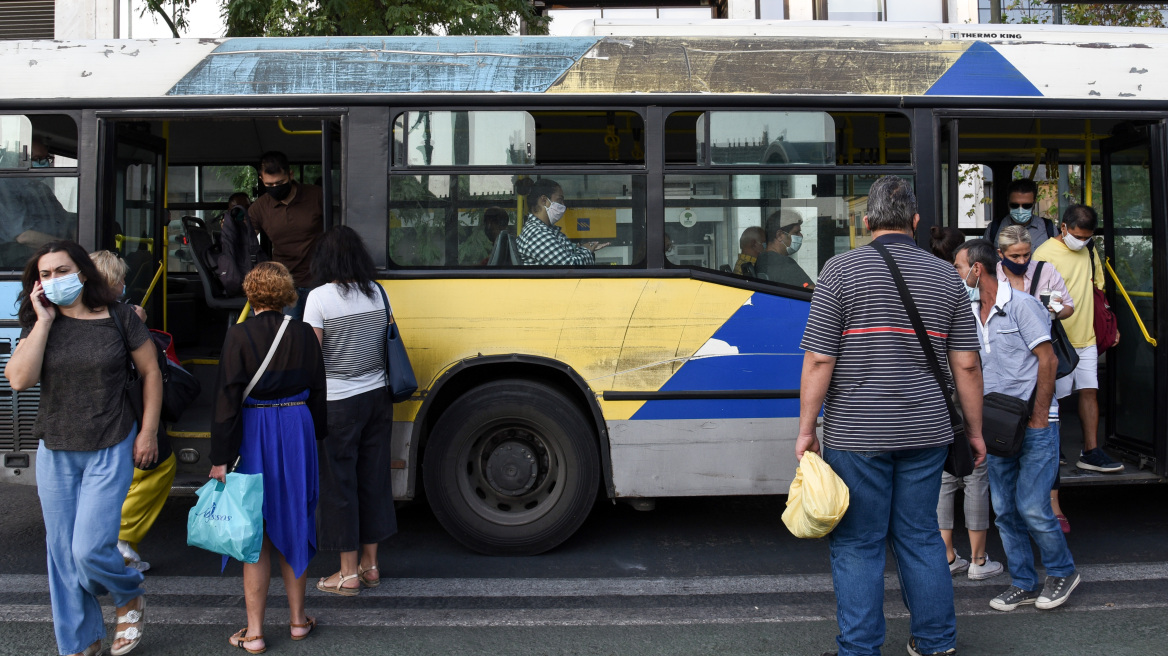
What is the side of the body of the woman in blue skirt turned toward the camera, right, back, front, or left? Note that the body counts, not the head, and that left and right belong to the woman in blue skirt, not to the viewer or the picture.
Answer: back

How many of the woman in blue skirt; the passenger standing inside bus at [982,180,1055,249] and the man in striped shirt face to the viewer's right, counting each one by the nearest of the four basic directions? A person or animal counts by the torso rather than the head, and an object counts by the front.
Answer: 0

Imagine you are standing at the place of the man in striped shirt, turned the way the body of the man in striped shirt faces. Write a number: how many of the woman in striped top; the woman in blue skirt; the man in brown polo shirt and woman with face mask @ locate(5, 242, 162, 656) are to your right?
0

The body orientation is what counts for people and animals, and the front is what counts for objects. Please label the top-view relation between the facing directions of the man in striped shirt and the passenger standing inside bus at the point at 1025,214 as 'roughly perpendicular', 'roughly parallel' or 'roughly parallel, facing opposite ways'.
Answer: roughly parallel, facing opposite ways

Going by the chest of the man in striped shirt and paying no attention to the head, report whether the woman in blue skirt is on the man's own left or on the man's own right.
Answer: on the man's own left

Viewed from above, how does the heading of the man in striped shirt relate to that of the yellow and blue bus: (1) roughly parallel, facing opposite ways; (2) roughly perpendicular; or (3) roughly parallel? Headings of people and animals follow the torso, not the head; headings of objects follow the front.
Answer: roughly perpendicular

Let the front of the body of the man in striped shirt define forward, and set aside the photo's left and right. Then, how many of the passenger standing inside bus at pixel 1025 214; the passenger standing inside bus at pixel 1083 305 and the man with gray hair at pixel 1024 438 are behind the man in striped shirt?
0

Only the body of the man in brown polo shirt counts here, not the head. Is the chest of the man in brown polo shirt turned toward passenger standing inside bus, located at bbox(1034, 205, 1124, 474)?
no

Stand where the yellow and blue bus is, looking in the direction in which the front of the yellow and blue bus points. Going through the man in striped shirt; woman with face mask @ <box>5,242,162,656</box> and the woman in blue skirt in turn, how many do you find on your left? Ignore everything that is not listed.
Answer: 0

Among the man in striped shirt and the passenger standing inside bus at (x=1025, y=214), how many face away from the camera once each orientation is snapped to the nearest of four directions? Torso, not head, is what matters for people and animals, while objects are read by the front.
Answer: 1

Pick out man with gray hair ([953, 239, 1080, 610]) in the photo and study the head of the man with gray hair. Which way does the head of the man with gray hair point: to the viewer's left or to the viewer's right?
to the viewer's left

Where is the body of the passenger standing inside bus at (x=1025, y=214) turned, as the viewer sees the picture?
toward the camera

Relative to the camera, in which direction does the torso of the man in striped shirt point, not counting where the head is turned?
away from the camera

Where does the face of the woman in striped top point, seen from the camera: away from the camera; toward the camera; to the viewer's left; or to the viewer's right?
away from the camera

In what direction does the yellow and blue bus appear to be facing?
to the viewer's right

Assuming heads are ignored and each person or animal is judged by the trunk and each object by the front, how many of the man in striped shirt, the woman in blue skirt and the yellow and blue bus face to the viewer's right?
1
